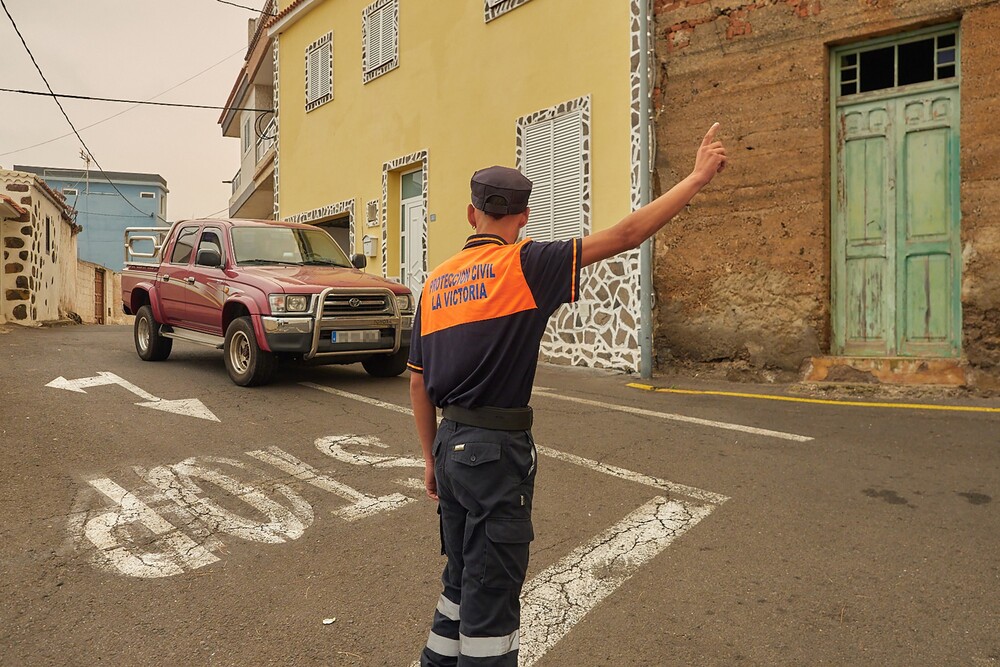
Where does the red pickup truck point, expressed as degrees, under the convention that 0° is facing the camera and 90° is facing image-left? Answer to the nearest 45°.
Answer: approximately 315°

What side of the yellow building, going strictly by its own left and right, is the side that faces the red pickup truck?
front

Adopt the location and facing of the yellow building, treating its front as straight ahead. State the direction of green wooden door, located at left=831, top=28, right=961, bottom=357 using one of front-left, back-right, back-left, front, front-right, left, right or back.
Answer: left

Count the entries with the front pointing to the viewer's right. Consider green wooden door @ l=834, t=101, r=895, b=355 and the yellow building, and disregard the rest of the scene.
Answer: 0

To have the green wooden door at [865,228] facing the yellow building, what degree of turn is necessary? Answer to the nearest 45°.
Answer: approximately 90° to its right

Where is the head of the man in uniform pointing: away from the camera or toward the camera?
away from the camera

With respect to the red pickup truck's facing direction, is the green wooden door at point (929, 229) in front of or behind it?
in front

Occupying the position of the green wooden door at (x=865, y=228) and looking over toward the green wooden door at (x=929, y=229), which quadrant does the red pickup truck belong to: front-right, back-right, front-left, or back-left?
back-right

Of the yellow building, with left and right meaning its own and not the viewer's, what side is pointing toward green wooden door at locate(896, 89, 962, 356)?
left
